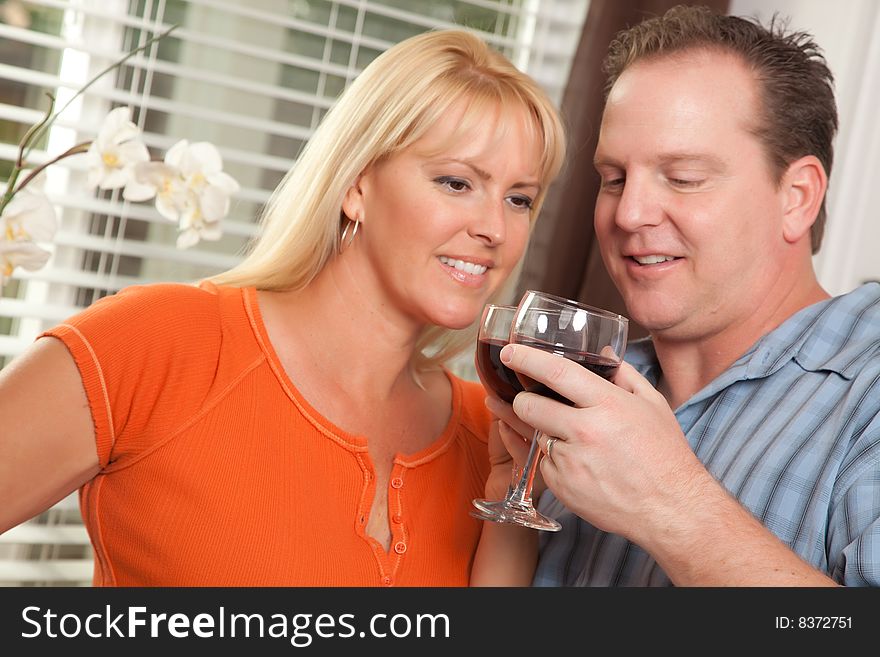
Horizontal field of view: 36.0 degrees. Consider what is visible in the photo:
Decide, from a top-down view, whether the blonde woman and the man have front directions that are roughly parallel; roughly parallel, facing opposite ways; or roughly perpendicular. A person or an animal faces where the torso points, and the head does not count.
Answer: roughly perpendicular

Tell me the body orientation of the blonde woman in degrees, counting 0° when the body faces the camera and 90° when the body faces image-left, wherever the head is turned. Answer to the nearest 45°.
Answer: approximately 315°

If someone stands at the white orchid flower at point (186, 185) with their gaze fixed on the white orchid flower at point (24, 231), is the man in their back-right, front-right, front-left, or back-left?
back-left

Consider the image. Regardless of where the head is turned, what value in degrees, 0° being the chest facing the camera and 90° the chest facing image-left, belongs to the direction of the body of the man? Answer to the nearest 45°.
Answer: approximately 45°
